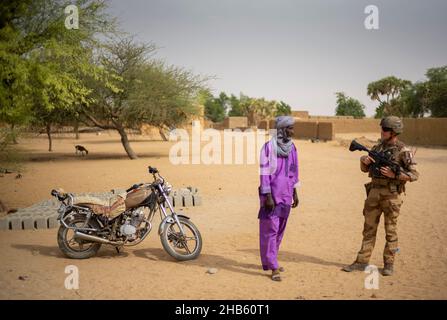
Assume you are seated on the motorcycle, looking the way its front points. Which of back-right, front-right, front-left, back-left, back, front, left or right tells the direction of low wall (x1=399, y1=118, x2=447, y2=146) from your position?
front-left

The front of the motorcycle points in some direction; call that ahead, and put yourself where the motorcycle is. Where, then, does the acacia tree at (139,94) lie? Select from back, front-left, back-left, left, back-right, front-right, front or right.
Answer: left

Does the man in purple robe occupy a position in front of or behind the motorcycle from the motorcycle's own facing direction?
in front

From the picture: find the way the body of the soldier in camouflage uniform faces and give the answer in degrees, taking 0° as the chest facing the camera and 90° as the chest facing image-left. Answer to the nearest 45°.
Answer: approximately 45°

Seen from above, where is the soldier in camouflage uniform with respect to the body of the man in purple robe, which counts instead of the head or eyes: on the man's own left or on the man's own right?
on the man's own left

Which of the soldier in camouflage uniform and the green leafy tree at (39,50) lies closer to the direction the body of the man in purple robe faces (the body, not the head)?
the soldier in camouflage uniform

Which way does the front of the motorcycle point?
to the viewer's right

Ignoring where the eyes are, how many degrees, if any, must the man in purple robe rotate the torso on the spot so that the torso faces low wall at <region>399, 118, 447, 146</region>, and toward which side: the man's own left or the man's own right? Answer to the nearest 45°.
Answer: approximately 135° to the man's own left

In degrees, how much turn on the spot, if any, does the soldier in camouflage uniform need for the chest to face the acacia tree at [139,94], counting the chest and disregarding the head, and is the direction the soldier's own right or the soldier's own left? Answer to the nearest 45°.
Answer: approximately 90° to the soldier's own right

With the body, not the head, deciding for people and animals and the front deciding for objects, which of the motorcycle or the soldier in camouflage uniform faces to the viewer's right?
the motorcycle

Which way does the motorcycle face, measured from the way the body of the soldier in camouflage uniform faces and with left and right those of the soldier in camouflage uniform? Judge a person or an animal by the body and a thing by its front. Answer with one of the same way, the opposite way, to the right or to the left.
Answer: the opposite way

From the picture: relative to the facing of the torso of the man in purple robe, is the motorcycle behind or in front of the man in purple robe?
behind

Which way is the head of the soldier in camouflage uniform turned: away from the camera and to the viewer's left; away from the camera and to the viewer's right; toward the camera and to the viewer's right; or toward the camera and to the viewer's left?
toward the camera and to the viewer's left

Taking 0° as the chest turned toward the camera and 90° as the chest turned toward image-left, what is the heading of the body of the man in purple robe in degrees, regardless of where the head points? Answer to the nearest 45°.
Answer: approximately 315°

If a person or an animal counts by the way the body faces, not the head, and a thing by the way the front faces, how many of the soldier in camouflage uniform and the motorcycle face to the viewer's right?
1
